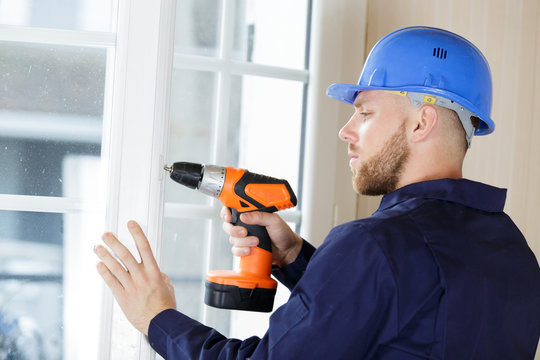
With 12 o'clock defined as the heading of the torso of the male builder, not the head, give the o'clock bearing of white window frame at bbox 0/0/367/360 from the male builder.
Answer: The white window frame is roughly at 11 o'clock from the male builder.

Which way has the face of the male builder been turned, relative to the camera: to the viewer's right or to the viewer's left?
to the viewer's left

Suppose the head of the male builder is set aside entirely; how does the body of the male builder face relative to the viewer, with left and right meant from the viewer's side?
facing away from the viewer and to the left of the viewer
